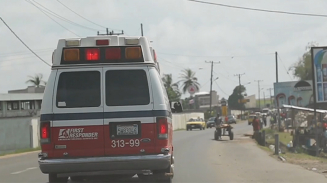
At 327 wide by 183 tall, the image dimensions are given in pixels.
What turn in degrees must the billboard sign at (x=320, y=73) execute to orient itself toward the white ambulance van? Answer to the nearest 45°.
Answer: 0° — it already faces it

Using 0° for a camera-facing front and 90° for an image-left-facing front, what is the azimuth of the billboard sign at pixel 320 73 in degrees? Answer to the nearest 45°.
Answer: approximately 0°

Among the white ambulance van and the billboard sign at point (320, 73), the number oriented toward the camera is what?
1

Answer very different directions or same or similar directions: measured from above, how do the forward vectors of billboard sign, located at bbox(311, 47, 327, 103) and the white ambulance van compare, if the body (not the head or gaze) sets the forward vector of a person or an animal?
very different directions

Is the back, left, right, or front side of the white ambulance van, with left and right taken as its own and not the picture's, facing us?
back

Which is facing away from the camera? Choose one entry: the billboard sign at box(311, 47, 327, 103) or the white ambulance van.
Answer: the white ambulance van

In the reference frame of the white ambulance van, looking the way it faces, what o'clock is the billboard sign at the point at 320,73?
The billboard sign is roughly at 1 o'clock from the white ambulance van.
